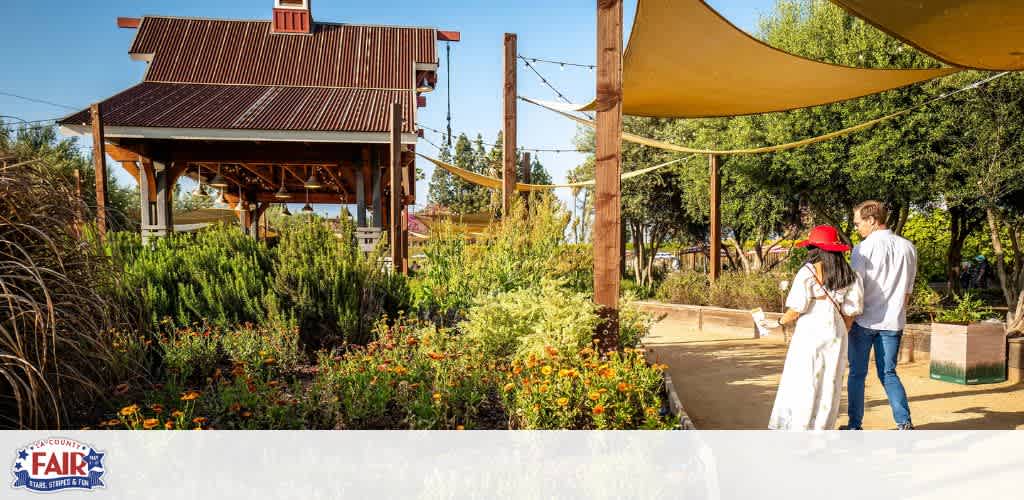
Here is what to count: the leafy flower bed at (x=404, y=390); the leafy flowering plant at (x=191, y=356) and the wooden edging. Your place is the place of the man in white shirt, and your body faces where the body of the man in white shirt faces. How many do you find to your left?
3

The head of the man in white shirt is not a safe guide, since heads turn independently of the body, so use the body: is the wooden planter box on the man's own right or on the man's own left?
on the man's own right

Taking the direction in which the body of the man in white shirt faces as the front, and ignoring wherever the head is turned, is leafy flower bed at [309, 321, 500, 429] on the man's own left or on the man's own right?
on the man's own left

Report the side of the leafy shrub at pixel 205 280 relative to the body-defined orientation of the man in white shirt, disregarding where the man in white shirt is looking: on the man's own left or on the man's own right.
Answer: on the man's own left

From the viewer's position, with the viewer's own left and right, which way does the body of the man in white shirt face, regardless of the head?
facing away from the viewer and to the left of the viewer

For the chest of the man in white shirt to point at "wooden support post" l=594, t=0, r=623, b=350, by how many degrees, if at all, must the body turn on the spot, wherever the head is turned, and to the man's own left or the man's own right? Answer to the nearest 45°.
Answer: approximately 90° to the man's own left
